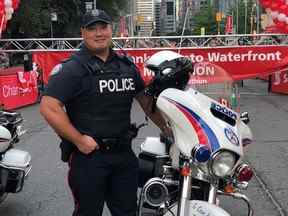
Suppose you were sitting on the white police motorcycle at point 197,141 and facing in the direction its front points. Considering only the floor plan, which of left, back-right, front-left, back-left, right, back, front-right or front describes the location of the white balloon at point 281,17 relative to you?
back-left

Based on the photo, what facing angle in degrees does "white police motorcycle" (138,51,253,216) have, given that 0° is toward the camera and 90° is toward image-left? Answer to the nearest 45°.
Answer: approximately 315°

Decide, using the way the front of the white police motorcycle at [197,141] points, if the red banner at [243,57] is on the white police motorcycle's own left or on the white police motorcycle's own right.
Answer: on the white police motorcycle's own left

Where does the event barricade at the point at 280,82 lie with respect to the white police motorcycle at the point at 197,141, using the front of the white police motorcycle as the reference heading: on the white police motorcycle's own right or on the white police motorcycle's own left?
on the white police motorcycle's own left

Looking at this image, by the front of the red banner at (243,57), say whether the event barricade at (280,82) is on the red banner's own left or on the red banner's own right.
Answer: on the red banner's own left

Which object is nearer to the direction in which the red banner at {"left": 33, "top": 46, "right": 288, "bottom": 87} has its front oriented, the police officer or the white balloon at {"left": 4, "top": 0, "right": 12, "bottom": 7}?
the police officer

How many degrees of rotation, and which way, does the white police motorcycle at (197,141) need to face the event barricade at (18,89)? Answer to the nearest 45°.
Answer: approximately 180°

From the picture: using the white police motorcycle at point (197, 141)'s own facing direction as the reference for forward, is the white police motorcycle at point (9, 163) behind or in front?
behind

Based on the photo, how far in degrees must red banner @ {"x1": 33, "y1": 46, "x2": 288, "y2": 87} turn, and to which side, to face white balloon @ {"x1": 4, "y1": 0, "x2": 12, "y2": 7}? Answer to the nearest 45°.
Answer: approximately 90° to its right

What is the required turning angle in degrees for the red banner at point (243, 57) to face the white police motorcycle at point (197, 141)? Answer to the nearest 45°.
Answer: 0° — it already faces it

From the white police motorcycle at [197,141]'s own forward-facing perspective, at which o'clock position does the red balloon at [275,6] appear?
The red balloon is roughly at 8 o'clock from the white police motorcycle.
